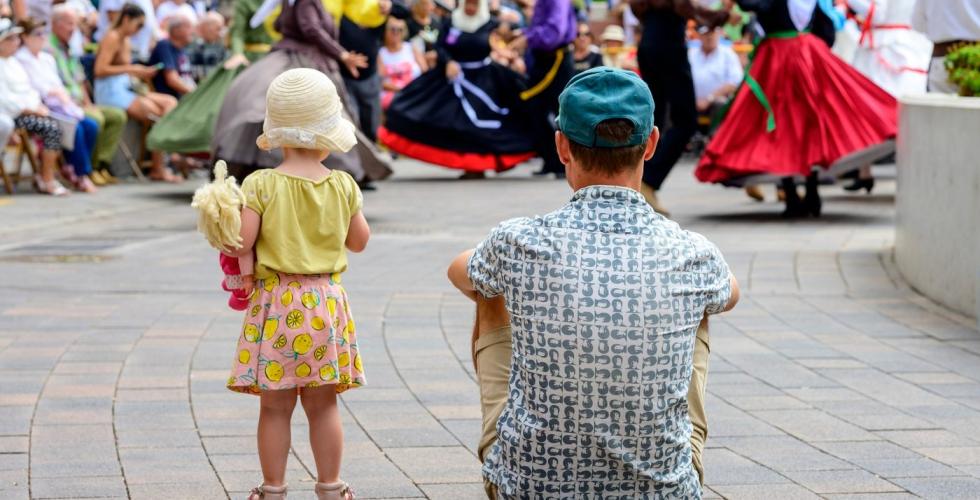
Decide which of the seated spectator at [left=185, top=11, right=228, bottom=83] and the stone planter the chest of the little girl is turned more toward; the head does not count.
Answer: the seated spectator

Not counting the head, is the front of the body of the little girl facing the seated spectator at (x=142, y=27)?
yes

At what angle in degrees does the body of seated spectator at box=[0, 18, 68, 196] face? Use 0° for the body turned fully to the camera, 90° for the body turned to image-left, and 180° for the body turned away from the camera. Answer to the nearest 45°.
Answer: approximately 270°

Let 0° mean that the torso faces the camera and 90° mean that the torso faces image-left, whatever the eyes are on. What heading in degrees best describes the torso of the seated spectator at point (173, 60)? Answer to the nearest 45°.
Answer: approximately 315°

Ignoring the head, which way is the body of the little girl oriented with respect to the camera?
away from the camera

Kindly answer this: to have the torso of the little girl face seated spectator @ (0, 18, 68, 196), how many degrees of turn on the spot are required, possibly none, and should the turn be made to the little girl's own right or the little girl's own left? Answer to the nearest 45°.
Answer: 0° — they already face them

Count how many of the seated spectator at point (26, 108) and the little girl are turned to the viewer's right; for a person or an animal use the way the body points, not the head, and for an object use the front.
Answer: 1

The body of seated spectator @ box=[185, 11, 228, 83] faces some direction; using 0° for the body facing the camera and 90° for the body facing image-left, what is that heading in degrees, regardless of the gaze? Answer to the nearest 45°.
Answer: approximately 315°

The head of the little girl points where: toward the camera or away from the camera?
away from the camera

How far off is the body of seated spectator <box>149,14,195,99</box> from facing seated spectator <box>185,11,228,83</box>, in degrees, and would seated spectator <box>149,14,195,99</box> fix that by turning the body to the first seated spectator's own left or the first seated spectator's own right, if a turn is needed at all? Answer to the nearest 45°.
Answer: approximately 135° to the first seated spectator's own left
